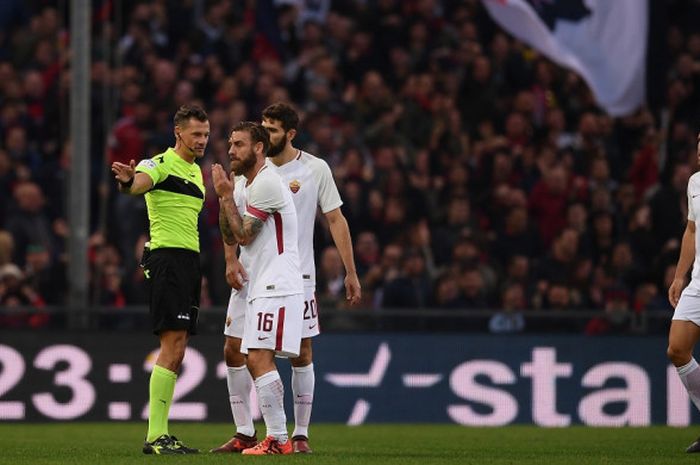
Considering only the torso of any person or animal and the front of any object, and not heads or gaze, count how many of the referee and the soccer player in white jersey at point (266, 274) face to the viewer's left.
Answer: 1

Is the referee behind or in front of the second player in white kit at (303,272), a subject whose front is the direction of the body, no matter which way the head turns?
in front

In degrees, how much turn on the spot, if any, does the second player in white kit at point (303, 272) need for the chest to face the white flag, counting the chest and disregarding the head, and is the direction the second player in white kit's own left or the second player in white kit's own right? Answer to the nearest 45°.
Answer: approximately 180°

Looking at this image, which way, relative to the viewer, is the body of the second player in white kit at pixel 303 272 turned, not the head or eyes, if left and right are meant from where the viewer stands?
facing the viewer and to the left of the viewer

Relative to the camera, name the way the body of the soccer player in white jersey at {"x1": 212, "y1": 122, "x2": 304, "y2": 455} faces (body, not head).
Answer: to the viewer's left

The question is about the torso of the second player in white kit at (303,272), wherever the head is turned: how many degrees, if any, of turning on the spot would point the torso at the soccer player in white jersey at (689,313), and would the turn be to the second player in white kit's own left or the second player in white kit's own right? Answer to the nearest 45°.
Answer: approximately 135° to the second player in white kit's own left

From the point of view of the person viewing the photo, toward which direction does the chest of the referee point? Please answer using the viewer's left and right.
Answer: facing the viewer and to the right of the viewer

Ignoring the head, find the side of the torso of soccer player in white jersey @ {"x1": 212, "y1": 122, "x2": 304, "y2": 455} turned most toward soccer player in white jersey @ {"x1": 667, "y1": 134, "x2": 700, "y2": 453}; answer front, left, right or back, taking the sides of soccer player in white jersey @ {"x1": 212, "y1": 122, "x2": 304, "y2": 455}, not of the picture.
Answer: back

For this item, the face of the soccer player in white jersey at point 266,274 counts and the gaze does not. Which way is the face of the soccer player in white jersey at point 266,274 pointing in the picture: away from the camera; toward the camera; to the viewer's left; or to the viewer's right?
to the viewer's left

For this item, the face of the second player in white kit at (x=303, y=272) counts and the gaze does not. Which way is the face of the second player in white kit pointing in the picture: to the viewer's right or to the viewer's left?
to the viewer's left
